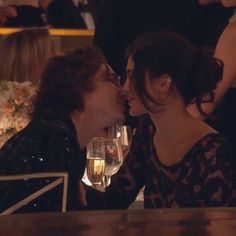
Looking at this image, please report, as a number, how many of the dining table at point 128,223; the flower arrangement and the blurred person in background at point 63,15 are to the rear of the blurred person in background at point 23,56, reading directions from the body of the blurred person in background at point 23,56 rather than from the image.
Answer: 2

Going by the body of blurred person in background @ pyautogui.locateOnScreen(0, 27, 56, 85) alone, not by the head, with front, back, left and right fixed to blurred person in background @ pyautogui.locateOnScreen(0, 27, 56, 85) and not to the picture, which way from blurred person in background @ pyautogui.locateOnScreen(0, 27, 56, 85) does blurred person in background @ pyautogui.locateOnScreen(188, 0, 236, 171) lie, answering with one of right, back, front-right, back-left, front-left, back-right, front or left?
back-right

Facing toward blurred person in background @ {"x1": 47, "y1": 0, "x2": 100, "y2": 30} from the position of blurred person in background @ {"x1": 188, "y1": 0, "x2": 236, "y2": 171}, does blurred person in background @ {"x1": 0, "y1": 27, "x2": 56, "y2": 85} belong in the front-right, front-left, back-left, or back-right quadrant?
front-left

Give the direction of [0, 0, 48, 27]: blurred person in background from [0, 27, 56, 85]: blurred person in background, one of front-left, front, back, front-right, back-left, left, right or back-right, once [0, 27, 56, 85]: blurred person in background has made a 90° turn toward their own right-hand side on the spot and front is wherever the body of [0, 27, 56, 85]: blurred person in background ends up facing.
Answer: left

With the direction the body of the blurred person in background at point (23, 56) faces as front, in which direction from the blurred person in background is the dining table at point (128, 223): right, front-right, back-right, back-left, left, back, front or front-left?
back

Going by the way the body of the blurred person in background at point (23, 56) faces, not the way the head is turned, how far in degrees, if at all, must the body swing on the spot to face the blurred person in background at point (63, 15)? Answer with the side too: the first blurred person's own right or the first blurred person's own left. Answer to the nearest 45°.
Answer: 0° — they already face them

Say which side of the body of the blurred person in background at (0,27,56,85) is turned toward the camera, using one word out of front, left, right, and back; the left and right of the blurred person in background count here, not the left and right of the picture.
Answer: back

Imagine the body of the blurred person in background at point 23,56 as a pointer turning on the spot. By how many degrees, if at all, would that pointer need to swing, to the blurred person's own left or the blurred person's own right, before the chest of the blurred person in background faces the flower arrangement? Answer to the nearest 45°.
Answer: approximately 180°
